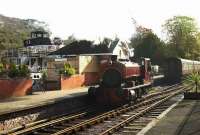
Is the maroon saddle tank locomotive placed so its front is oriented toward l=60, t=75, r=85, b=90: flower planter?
no

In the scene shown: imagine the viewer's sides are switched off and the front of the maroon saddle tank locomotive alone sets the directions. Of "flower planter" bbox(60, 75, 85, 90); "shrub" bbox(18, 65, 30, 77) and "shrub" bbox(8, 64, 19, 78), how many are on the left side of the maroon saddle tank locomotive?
0

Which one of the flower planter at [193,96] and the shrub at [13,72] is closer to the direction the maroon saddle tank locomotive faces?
the shrub

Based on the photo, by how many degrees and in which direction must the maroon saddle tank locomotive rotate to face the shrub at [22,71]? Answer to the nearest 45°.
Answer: approximately 45° to its right

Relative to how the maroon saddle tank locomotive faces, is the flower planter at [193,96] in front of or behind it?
behind

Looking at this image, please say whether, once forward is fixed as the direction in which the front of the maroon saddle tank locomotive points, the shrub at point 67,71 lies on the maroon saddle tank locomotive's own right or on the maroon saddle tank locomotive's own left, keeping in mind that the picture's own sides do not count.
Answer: on the maroon saddle tank locomotive's own right

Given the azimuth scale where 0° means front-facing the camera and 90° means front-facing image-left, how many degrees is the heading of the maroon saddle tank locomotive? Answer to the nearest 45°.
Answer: approximately 45°

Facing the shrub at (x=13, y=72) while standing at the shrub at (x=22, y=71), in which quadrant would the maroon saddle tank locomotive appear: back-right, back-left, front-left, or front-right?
back-left

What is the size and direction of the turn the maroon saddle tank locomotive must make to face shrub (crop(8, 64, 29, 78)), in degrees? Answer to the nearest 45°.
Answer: approximately 45° to its right

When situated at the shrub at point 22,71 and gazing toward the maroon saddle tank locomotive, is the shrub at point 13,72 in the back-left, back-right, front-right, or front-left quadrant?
back-right
